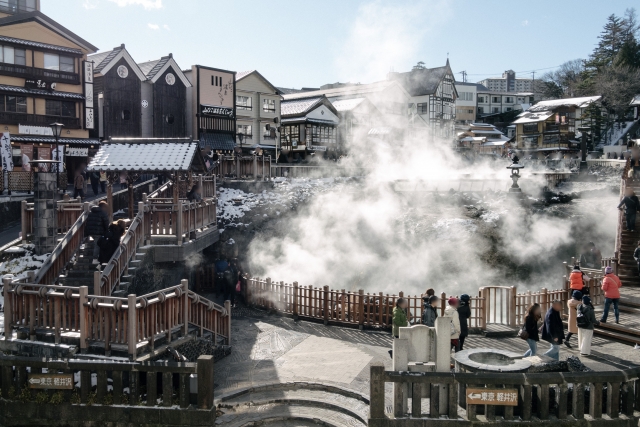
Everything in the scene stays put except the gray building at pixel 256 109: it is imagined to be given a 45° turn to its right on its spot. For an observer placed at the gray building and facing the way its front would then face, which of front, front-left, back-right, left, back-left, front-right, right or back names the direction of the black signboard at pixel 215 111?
front-right

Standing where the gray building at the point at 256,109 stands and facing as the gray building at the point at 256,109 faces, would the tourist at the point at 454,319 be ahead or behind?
ahead

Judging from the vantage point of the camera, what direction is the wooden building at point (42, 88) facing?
facing the viewer and to the right of the viewer

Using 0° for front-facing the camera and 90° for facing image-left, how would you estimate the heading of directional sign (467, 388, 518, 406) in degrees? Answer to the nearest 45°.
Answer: approximately 0°

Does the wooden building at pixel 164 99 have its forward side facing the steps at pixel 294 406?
yes

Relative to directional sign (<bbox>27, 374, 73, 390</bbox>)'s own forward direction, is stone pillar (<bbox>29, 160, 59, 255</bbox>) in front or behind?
behind

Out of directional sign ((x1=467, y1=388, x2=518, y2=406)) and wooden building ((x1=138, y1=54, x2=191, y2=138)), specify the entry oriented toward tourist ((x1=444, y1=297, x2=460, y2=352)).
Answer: the wooden building

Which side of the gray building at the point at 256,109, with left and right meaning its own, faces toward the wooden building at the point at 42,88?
right

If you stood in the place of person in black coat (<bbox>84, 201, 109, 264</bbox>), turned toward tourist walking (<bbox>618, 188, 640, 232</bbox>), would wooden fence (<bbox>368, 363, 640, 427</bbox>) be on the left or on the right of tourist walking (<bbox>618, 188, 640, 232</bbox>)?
right

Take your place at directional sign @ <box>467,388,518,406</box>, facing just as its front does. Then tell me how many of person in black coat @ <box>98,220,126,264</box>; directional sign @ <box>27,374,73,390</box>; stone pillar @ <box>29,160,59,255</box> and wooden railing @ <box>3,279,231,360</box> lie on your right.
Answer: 4

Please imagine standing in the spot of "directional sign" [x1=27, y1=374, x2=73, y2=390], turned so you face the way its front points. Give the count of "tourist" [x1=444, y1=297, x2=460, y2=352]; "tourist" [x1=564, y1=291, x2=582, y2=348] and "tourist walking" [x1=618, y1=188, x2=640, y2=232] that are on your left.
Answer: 3

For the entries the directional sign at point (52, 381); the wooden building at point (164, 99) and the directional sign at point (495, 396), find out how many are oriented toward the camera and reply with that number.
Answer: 3

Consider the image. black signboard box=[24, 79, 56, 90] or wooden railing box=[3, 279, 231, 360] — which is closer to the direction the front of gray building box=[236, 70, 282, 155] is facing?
the wooden railing

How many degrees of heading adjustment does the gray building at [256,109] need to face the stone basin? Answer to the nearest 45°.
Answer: approximately 45° to its right
